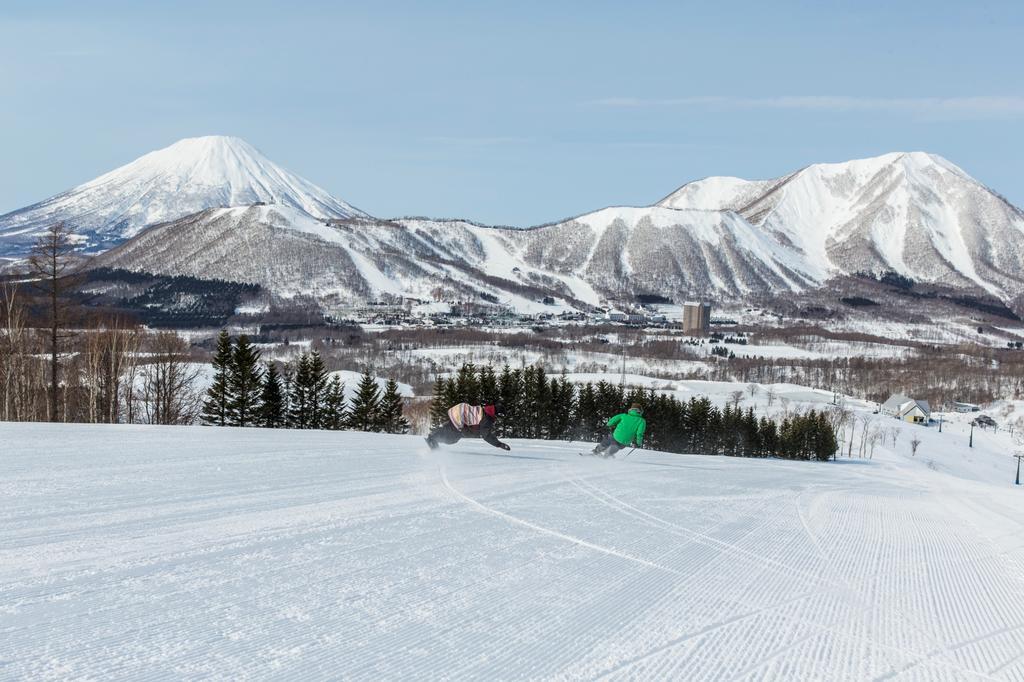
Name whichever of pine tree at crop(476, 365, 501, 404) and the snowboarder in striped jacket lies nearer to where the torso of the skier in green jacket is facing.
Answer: the pine tree

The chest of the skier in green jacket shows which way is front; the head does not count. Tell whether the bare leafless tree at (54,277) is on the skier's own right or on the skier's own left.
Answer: on the skier's own left

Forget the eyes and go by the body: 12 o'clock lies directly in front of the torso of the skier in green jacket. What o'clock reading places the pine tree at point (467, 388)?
The pine tree is roughly at 10 o'clock from the skier in green jacket.

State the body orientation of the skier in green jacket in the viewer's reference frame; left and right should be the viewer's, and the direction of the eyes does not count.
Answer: facing away from the viewer and to the right of the viewer

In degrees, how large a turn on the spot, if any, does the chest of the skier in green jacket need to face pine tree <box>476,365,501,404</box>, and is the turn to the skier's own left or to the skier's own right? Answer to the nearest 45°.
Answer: approximately 45° to the skier's own left

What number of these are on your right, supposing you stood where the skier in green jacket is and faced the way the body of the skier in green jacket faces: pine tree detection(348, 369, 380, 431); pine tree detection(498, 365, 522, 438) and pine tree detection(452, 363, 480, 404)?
0

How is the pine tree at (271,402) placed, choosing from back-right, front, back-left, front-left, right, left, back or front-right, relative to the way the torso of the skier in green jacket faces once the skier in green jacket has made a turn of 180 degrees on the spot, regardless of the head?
right

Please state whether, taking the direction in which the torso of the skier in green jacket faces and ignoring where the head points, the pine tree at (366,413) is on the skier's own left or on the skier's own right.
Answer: on the skier's own left

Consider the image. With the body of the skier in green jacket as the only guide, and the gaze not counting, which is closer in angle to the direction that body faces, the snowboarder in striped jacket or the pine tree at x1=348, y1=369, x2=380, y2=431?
the pine tree

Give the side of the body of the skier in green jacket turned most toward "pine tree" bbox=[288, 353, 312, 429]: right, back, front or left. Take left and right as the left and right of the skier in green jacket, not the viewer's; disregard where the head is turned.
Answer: left

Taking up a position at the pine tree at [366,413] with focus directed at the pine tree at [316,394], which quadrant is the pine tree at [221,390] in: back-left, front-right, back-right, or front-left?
front-left

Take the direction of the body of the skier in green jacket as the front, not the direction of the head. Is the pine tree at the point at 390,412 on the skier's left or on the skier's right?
on the skier's left

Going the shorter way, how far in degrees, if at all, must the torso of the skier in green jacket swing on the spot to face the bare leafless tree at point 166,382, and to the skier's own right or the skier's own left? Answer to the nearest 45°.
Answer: approximately 90° to the skier's own left

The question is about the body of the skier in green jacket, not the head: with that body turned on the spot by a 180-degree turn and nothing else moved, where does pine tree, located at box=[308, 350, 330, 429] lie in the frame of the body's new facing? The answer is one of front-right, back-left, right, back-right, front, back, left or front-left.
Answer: right
